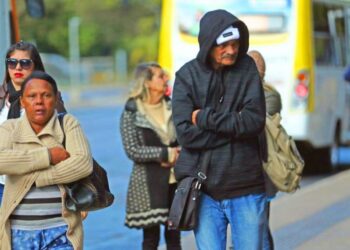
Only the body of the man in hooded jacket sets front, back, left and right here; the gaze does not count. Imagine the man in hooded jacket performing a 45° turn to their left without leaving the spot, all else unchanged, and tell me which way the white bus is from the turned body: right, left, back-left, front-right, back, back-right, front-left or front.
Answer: back-left

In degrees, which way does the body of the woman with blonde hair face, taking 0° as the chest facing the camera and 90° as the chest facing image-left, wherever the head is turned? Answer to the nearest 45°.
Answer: approximately 315°

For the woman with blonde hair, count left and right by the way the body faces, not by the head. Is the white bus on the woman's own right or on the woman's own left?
on the woman's own left

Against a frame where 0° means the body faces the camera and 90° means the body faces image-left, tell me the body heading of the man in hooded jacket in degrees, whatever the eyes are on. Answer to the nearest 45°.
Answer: approximately 0°
